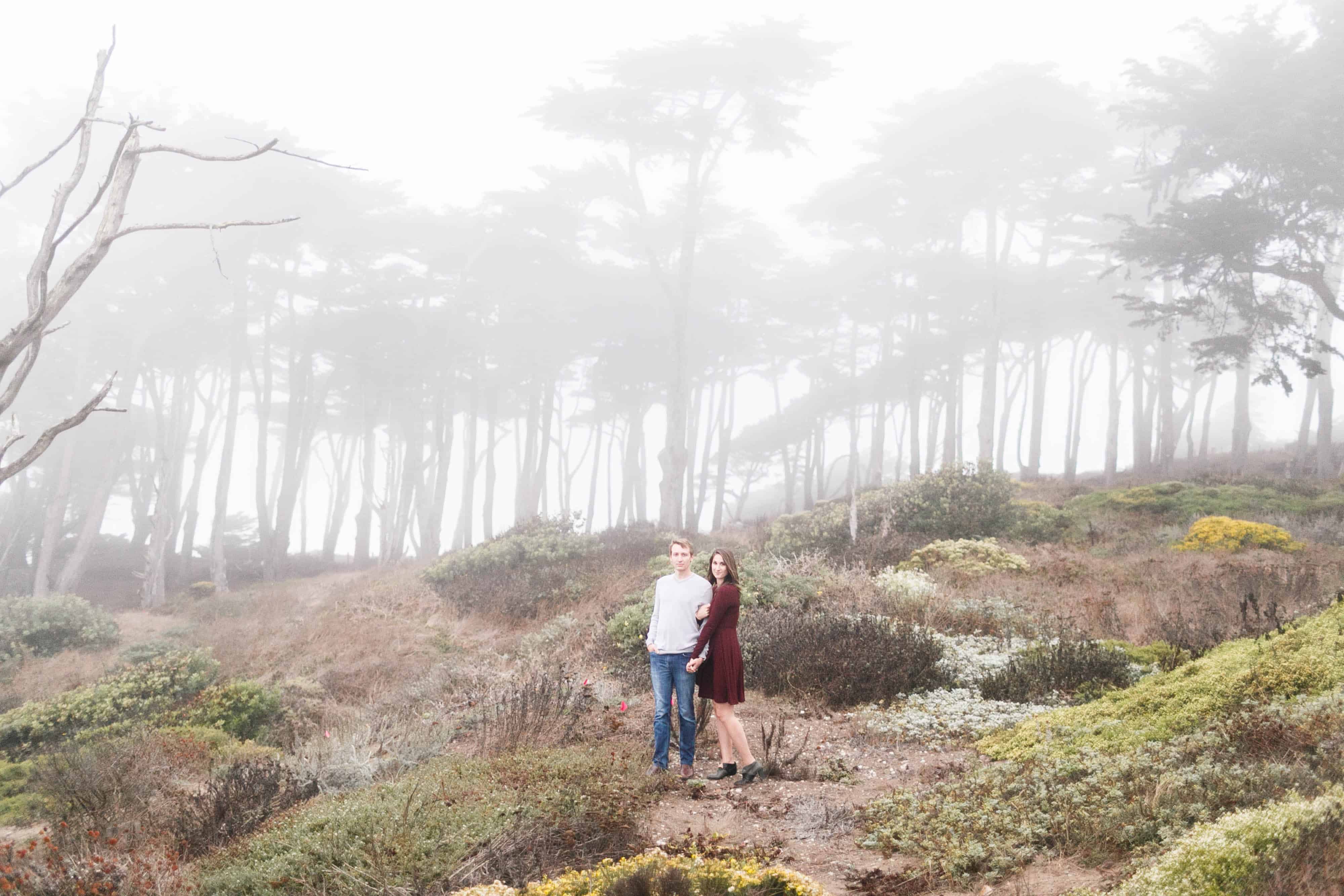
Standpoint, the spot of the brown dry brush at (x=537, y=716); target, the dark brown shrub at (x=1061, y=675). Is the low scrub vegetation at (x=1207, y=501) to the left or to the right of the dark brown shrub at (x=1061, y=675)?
left

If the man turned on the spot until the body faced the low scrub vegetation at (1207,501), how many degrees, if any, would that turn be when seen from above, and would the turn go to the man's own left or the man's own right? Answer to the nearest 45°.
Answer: approximately 135° to the man's own left

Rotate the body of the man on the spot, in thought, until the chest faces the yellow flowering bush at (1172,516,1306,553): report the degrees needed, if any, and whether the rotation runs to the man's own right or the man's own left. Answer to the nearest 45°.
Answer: approximately 135° to the man's own left

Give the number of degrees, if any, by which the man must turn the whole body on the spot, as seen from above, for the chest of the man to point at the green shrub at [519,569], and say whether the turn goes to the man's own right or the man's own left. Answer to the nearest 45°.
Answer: approximately 180°

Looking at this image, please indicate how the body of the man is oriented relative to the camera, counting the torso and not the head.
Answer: toward the camera

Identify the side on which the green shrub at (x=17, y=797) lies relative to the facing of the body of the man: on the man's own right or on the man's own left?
on the man's own right

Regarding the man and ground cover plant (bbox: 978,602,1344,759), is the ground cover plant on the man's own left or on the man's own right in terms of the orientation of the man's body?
on the man's own left

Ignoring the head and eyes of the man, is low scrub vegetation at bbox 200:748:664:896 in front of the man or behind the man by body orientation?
in front

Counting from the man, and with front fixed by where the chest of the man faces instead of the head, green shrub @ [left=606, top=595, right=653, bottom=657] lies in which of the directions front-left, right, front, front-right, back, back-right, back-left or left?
back

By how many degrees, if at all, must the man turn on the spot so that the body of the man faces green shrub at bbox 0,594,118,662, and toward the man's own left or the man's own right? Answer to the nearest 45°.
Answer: approximately 135° to the man's own right
